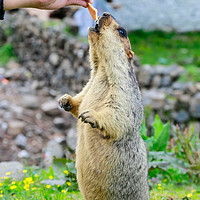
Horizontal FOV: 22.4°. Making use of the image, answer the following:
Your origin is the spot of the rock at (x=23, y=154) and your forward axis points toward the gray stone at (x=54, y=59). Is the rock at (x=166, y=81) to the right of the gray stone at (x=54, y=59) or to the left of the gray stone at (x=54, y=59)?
right

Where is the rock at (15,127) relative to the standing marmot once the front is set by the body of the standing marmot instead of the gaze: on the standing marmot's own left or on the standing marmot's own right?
on the standing marmot's own right

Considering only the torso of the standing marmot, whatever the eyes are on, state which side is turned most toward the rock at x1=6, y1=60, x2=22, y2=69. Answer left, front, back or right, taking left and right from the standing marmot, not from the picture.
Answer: right

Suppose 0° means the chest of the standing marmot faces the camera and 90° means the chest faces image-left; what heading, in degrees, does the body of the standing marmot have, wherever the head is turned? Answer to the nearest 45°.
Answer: approximately 90°

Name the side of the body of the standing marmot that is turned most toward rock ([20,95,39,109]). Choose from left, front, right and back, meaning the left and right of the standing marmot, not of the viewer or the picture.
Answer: right
